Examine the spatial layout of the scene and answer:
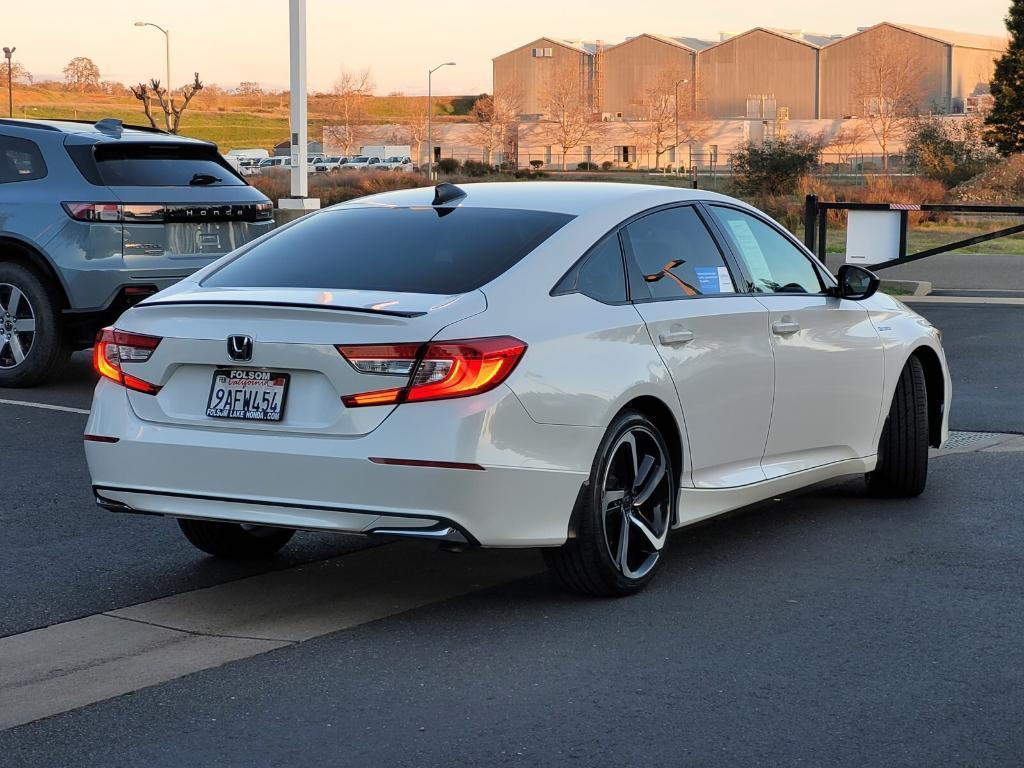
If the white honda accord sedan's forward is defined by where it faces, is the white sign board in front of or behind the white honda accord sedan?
in front

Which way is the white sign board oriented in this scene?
toward the camera

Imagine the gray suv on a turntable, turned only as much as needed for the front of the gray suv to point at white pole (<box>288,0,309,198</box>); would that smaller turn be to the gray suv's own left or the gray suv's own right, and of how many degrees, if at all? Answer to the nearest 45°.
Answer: approximately 45° to the gray suv's own right

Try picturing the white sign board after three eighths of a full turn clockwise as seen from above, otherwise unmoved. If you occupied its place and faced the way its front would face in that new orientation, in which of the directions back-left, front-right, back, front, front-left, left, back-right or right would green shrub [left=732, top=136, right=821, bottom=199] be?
front-right

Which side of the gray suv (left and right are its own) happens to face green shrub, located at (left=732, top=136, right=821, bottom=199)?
right

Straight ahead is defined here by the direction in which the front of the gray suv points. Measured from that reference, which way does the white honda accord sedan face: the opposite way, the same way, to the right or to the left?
to the right

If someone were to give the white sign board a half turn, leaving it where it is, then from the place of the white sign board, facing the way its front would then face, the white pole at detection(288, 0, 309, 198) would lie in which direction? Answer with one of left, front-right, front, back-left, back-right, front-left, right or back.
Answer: front-left

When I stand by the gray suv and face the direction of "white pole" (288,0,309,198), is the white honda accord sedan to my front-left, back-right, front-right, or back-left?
back-right

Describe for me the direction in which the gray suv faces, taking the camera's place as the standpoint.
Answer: facing away from the viewer and to the left of the viewer

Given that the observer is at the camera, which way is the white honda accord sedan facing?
facing away from the viewer and to the right of the viewer

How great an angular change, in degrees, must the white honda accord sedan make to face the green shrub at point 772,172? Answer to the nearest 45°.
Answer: approximately 45° to its left

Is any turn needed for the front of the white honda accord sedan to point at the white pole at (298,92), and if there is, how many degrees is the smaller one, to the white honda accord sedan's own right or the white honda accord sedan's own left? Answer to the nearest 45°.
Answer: approximately 45° to the white honda accord sedan's own left

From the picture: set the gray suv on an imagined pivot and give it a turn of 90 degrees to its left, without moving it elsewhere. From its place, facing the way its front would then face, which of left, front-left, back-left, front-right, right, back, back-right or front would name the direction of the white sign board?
back

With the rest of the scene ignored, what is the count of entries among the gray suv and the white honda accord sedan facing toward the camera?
0
